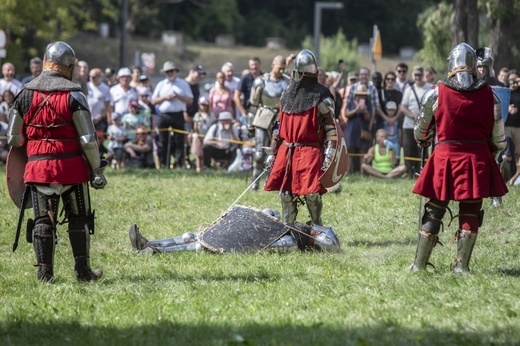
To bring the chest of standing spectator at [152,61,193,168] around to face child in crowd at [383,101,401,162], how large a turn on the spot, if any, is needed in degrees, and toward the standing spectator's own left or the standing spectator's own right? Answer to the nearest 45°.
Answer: approximately 90° to the standing spectator's own left

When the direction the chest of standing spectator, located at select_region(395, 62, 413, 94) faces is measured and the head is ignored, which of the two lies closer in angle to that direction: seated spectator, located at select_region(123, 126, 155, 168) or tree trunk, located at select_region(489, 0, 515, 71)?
the seated spectator

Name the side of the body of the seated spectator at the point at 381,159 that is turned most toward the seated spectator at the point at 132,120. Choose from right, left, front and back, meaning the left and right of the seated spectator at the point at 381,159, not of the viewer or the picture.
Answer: right

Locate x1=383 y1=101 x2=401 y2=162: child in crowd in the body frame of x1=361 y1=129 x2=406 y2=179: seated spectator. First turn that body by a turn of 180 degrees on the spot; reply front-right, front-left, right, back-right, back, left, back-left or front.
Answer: front

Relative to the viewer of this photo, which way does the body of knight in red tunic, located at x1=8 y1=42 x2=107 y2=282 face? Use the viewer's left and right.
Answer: facing away from the viewer and to the right of the viewer

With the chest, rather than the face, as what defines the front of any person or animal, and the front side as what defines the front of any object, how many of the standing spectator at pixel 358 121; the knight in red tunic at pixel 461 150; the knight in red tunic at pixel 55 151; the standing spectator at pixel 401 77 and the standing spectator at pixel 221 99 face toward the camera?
3

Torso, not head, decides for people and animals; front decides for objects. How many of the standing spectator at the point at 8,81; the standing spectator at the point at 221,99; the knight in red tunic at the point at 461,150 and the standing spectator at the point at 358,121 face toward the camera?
3
